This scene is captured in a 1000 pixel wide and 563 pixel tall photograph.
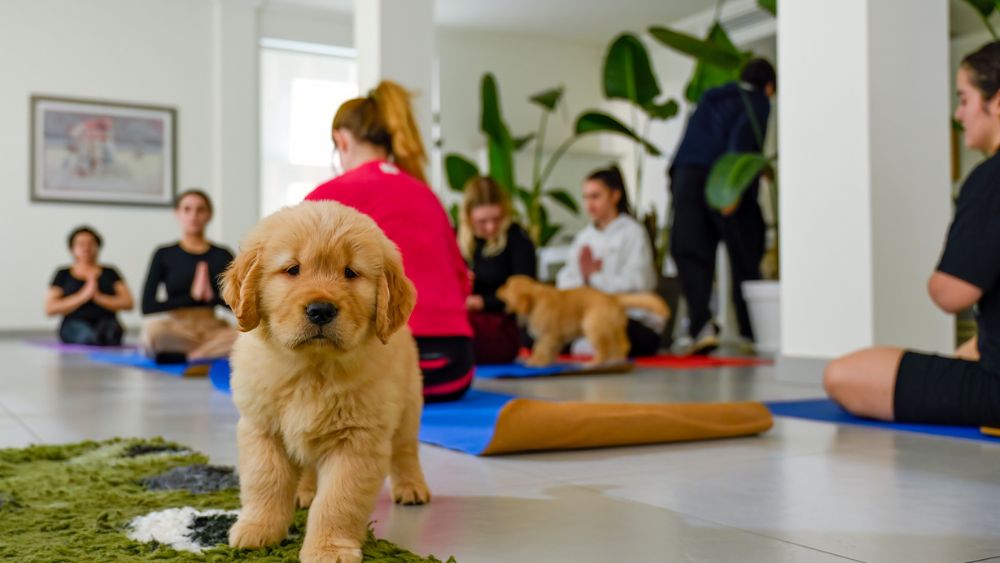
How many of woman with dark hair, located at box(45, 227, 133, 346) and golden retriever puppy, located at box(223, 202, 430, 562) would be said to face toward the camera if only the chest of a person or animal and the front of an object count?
2

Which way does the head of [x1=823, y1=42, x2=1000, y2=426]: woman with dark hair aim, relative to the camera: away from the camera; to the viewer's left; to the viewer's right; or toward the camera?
to the viewer's left

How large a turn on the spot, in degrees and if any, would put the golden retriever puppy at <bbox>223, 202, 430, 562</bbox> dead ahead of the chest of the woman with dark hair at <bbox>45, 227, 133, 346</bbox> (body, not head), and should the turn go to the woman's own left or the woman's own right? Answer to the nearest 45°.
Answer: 0° — they already face it

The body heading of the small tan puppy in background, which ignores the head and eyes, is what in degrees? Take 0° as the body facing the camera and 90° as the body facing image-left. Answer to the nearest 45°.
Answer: approximately 90°

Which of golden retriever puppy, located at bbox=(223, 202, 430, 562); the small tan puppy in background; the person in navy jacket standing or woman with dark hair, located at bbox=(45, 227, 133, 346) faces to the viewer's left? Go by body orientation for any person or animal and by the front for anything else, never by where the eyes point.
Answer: the small tan puppy in background

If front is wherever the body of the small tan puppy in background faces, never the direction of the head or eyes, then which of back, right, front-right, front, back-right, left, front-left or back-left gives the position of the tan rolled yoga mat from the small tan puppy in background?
left

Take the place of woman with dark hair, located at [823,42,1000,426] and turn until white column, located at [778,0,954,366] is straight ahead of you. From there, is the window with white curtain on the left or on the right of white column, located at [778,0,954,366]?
left

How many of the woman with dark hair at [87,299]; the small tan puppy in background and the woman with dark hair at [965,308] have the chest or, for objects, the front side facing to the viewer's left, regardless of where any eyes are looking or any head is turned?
2

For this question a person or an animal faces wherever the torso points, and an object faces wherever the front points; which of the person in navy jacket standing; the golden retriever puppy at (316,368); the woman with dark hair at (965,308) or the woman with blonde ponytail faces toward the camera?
the golden retriever puppy

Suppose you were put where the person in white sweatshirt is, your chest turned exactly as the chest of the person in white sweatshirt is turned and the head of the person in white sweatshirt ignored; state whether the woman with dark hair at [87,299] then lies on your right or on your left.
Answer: on your right

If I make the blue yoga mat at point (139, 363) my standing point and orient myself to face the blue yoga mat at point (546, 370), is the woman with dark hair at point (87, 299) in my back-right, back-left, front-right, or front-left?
back-left

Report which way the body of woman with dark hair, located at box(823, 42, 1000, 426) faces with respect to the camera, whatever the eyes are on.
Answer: to the viewer's left

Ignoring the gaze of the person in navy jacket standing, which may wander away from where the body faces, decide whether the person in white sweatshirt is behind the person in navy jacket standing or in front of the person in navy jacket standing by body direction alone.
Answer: behind
